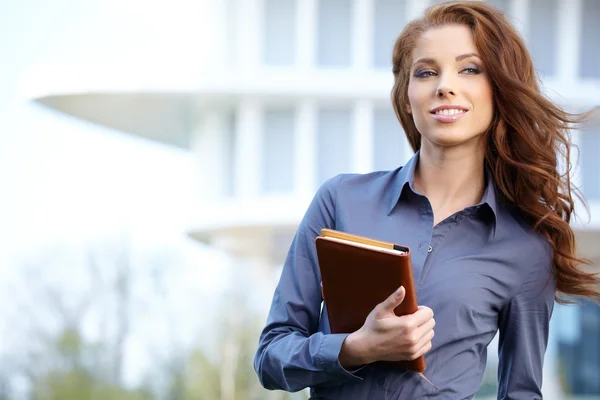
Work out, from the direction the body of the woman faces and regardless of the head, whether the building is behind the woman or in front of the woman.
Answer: behind

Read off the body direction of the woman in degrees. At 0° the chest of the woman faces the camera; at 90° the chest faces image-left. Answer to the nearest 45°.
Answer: approximately 0°
